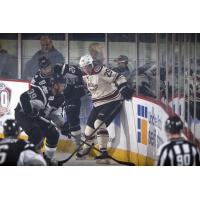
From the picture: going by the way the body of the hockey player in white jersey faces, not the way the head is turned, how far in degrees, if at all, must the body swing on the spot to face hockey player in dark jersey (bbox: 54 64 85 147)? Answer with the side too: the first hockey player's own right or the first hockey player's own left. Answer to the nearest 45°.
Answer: approximately 45° to the first hockey player's own right

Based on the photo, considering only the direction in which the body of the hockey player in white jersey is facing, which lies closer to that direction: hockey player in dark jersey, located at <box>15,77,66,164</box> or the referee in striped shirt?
the hockey player in dark jersey

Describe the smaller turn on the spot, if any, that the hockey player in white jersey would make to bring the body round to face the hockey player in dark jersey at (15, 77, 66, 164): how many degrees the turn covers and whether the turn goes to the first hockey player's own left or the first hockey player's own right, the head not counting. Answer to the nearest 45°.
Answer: approximately 45° to the first hockey player's own right

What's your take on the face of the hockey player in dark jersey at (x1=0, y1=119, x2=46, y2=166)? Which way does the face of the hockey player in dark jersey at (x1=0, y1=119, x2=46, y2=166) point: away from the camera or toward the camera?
away from the camera

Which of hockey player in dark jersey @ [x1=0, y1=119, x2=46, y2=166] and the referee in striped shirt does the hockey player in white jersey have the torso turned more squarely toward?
the hockey player in dark jersey

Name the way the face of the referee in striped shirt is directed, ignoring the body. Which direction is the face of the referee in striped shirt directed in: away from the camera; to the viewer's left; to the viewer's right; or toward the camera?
away from the camera

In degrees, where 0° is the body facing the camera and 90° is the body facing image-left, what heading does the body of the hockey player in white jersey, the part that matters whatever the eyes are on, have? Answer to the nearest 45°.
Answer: approximately 45°
